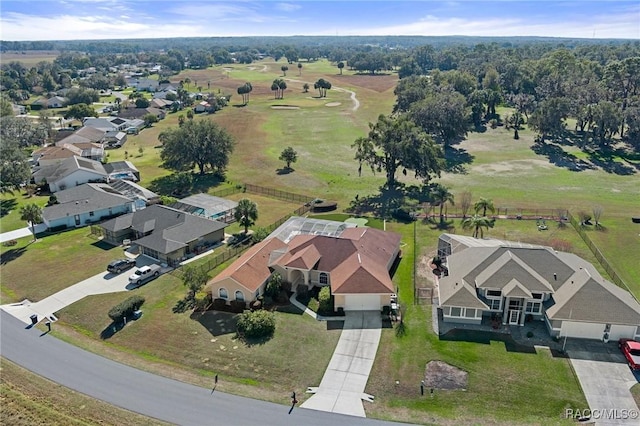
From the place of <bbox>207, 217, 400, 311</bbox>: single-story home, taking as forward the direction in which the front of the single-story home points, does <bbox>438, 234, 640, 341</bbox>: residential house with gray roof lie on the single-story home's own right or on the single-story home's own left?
on the single-story home's own left

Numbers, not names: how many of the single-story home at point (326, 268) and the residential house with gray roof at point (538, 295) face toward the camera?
2

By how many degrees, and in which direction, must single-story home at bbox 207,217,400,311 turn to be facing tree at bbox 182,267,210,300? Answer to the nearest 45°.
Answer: approximately 90° to its right

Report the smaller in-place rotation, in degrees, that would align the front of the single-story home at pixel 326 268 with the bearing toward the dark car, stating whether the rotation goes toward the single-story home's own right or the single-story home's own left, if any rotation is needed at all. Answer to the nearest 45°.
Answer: approximately 90° to the single-story home's own right

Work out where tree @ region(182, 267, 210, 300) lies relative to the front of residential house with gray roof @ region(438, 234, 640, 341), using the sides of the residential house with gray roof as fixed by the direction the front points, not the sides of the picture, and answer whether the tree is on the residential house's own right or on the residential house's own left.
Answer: on the residential house's own right

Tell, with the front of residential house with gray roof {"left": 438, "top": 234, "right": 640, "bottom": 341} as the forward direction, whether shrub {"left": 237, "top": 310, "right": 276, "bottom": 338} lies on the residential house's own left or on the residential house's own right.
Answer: on the residential house's own right

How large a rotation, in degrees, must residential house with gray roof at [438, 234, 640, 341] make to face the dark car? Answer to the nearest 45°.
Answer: approximately 90° to its right

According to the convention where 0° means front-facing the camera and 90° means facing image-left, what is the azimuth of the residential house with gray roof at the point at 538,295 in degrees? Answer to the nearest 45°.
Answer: approximately 0°

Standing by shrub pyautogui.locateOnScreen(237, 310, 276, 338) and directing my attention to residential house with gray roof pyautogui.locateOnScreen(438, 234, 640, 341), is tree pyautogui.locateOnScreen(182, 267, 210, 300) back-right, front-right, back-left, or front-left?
back-left

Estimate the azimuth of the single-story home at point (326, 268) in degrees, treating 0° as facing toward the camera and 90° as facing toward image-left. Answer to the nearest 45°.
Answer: approximately 0°

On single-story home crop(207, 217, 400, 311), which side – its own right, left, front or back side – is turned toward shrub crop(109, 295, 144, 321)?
right

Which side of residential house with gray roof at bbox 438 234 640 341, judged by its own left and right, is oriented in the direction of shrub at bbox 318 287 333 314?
right
